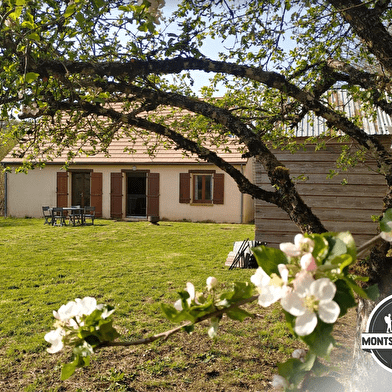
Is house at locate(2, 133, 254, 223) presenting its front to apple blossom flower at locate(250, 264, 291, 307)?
yes

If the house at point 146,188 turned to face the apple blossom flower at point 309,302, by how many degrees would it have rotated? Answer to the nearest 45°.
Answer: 0° — it already faces it

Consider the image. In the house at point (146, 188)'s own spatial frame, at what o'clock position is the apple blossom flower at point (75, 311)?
The apple blossom flower is roughly at 12 o'clock from the house.

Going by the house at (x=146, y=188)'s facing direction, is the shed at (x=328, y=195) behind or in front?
in front

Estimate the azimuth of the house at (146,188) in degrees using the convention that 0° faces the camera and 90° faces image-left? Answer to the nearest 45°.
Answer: approximately 0°

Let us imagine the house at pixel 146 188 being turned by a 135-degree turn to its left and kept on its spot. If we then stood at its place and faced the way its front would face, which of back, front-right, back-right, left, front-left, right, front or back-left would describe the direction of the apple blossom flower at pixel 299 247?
back-right
